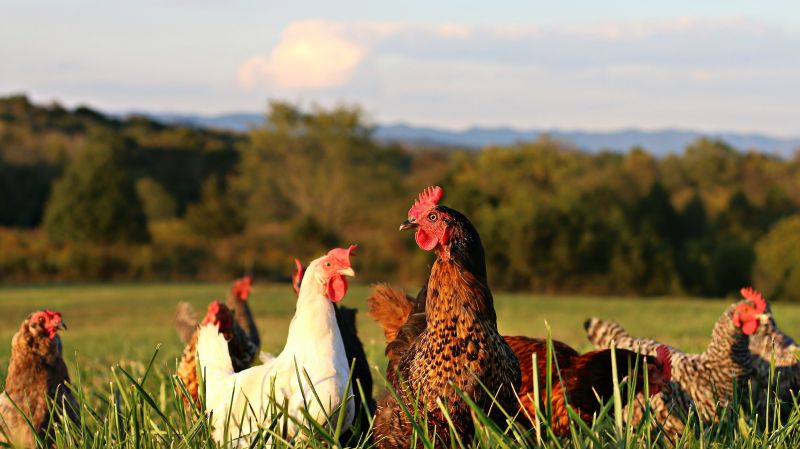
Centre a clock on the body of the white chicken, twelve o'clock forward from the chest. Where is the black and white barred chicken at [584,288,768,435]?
The black and white barred chicken is roughly at 11 o'clock from the white chicken.

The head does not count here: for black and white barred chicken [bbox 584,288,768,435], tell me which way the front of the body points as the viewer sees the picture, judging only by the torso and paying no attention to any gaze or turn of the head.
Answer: to the viewer's right

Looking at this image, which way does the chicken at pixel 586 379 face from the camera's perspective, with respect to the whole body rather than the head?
to the viewer's right

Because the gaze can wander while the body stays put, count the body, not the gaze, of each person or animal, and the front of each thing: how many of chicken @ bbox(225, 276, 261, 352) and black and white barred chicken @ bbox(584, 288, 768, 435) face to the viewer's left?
0

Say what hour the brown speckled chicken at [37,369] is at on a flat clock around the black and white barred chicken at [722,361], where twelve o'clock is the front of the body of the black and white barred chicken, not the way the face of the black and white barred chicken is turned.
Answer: The brown speckled chicken is roughly at 5 o'clock from the black and white barred chicken.

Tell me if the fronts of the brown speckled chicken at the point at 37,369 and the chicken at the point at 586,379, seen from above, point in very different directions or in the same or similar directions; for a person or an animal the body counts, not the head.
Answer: same or similar directions
